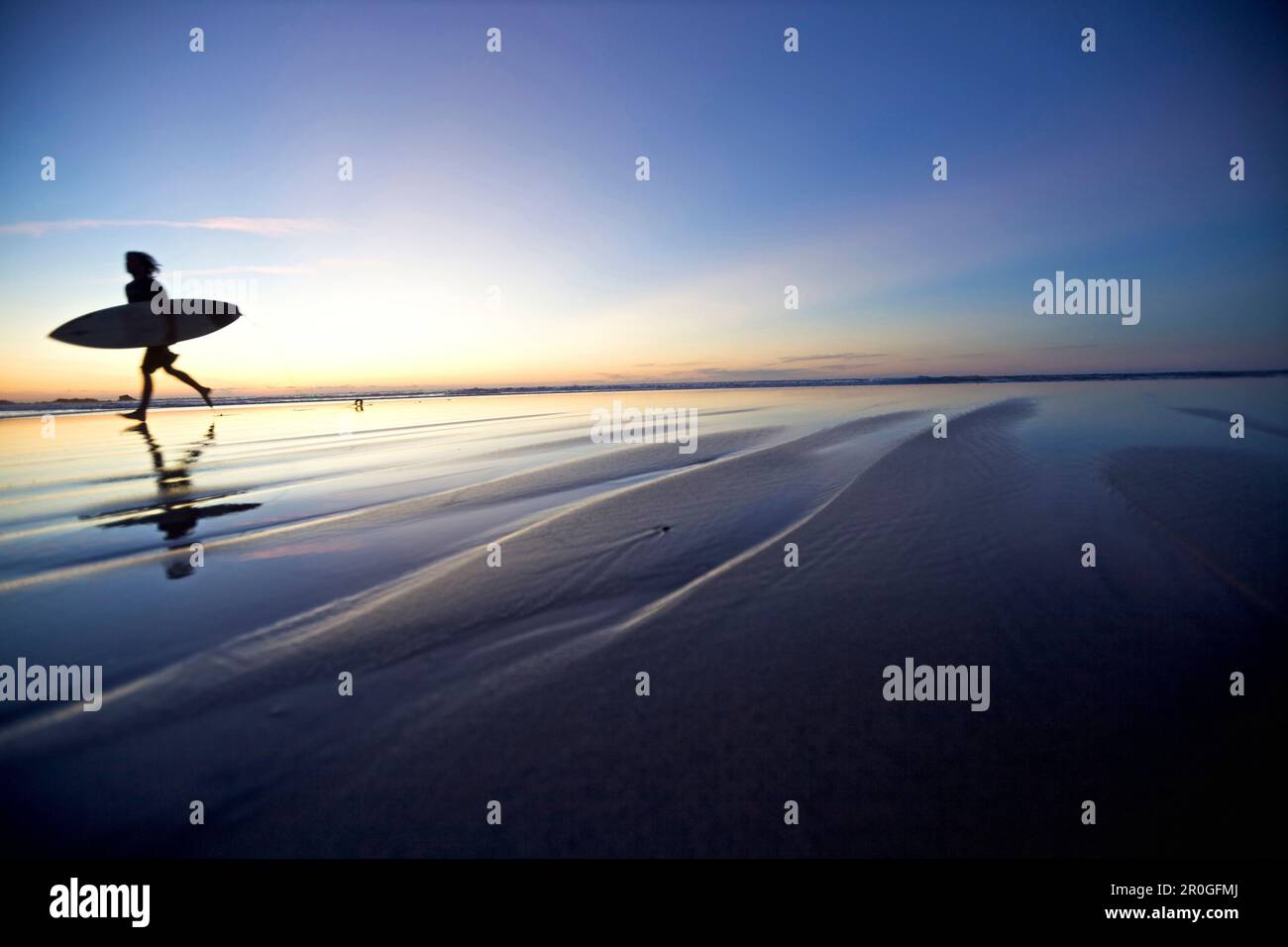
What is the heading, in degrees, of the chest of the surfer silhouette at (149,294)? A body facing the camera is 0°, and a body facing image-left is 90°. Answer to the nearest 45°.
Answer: approximately 90°
